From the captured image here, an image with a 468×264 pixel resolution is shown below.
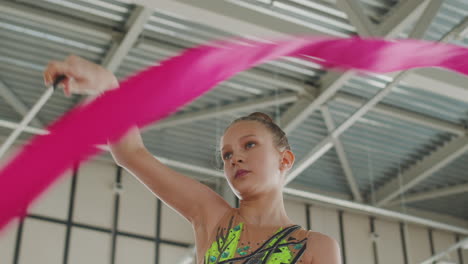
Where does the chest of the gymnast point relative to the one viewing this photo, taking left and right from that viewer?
facing the viewer and to the left of the viewer
